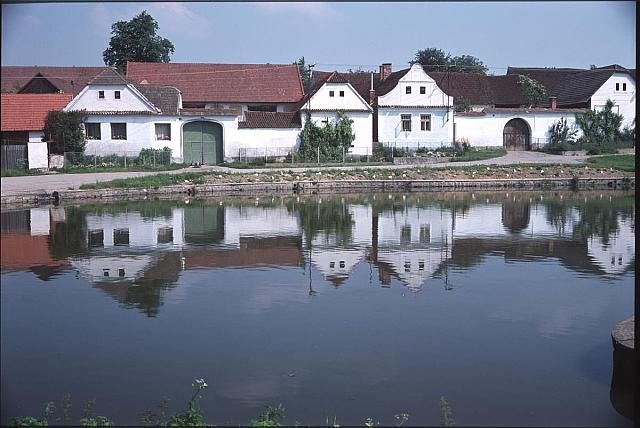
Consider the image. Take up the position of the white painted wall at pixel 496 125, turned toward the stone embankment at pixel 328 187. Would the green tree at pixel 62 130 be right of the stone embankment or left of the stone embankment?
right

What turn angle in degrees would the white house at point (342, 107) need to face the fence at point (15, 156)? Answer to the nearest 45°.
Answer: approximately 45° to its right

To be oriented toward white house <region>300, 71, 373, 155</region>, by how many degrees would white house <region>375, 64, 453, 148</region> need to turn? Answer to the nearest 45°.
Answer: approximately 45° to its right

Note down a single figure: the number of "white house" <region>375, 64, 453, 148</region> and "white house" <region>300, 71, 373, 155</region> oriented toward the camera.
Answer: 2

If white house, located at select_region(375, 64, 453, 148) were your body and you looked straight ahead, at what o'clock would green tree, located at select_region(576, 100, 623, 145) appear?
The green tree is roughly at 9 o'clock from the white house.

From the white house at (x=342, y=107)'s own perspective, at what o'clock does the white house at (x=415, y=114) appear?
the white house at (x=415, y=114) is roughly at 8 o'clock from the white house at (x=342, y=107).

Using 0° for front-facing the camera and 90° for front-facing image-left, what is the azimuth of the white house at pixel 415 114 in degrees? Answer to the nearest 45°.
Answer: approximately 0°

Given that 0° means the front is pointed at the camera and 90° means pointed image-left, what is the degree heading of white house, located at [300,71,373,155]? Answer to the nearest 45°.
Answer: approximately 0°

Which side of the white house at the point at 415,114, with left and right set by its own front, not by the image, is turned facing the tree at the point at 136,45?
right
